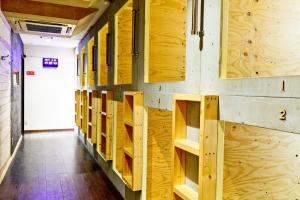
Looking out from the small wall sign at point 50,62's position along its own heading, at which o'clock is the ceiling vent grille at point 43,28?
The ceiling vent grille is roughly at 12 o'clock from the small wall sign.

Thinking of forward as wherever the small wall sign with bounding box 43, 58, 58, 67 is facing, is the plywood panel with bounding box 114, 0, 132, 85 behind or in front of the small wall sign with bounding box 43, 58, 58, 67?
in front

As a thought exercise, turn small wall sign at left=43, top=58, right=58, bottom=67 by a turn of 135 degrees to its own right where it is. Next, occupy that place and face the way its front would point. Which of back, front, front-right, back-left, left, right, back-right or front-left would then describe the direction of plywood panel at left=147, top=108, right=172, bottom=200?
back-left

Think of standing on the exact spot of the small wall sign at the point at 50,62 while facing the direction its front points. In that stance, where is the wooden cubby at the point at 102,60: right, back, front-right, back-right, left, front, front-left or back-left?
front

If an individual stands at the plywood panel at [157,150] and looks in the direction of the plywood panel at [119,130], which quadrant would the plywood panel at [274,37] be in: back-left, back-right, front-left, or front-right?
back-right

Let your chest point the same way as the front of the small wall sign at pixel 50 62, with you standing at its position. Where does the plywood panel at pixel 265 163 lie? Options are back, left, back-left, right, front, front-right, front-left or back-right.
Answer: front

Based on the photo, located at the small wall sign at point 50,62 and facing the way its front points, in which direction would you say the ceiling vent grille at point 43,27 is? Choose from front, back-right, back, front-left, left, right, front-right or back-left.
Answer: front

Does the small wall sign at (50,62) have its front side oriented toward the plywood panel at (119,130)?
yes

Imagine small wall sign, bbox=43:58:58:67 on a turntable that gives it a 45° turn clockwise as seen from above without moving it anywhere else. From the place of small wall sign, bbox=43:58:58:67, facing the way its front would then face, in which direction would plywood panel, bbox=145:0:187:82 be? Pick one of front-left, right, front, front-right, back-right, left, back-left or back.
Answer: front-left

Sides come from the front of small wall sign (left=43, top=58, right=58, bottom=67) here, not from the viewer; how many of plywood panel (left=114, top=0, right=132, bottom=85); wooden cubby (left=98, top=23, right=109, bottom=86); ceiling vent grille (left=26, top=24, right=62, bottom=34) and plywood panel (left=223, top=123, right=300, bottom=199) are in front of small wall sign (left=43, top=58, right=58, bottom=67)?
4

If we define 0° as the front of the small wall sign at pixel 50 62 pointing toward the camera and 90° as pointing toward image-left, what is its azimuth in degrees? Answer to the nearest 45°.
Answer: approximately 0°

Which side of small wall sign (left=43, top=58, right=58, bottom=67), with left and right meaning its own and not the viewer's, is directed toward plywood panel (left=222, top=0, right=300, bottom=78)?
front
